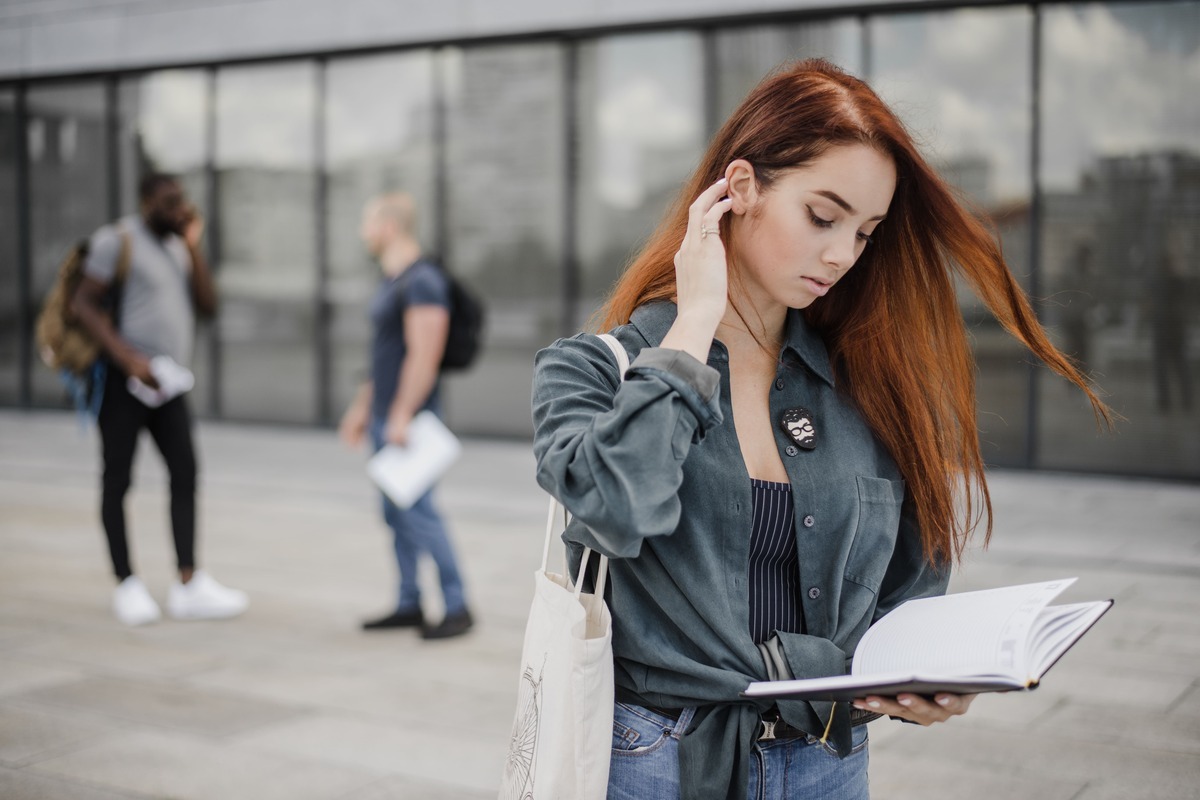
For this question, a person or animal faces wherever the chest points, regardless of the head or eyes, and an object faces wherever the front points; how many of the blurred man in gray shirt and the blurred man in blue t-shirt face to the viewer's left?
1

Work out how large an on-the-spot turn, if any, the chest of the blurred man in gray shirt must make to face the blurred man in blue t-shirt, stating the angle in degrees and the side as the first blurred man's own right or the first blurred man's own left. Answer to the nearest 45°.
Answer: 0° — they already face them

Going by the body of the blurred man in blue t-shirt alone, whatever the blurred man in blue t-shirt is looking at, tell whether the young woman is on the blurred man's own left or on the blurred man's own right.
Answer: on the blurred man's own left

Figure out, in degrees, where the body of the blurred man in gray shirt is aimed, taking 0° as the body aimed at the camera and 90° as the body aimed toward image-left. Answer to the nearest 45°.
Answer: approximately 315°

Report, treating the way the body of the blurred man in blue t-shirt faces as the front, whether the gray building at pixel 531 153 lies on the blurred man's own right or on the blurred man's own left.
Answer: on the blurred man's own right

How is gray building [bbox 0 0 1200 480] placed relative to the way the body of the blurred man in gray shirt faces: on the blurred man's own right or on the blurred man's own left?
on the blurred man's own left

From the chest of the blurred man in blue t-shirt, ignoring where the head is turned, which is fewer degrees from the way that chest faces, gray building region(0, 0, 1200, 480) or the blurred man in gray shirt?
the blurred man in gray shirt

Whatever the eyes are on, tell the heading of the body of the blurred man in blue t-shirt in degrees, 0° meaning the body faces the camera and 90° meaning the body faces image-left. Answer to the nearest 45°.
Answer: approximately 90°
